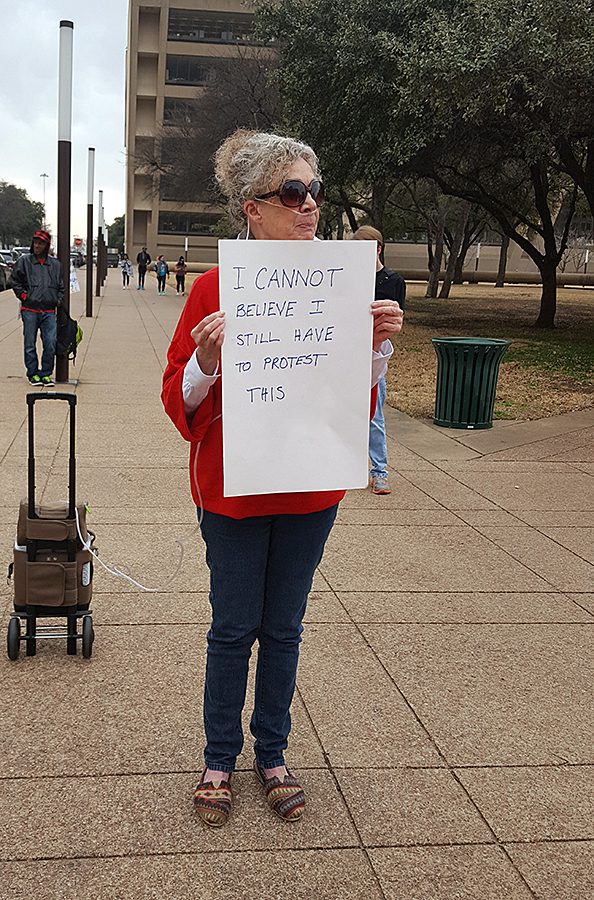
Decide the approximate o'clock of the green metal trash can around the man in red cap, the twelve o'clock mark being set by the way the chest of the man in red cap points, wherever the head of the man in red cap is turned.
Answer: The green metal trash can is roughly at 10 o'clock from the man in red cap.

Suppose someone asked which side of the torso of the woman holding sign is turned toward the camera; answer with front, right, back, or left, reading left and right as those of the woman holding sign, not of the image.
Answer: front

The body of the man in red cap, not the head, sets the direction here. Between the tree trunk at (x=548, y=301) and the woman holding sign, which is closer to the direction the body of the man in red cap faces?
the woman holding sign

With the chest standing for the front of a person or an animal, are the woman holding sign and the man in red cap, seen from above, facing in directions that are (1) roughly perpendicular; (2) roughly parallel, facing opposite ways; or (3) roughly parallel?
roughly parallel

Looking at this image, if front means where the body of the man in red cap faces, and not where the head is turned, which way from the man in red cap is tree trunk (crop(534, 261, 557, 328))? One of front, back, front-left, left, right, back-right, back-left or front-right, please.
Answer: back-left

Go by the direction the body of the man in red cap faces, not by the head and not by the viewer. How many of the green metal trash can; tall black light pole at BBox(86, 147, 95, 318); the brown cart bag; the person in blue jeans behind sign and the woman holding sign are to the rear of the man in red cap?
1

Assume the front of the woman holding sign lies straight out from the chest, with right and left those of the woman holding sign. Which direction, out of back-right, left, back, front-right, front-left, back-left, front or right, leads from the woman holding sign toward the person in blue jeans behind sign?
back

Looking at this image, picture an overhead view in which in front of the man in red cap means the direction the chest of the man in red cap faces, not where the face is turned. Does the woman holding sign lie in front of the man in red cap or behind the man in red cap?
in front

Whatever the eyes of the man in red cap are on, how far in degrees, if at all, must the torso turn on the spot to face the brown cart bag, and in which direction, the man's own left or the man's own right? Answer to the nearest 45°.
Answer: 0° — they already face it

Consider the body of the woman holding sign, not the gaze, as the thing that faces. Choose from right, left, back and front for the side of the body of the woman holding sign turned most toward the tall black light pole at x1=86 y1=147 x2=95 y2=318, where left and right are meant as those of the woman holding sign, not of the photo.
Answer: back

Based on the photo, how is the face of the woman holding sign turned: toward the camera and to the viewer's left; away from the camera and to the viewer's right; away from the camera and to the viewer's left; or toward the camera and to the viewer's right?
toward the camera and to the viewer's right

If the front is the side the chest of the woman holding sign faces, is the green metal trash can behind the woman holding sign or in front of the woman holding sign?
behind

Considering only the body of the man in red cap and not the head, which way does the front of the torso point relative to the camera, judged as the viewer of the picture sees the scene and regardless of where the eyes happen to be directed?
toward the camera

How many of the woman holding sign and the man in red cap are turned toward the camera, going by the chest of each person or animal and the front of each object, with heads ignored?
2

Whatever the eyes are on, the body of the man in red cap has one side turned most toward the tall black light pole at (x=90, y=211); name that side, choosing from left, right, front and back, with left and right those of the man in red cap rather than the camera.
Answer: back

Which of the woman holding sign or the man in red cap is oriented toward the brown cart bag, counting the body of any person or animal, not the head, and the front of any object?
the man in red cap
